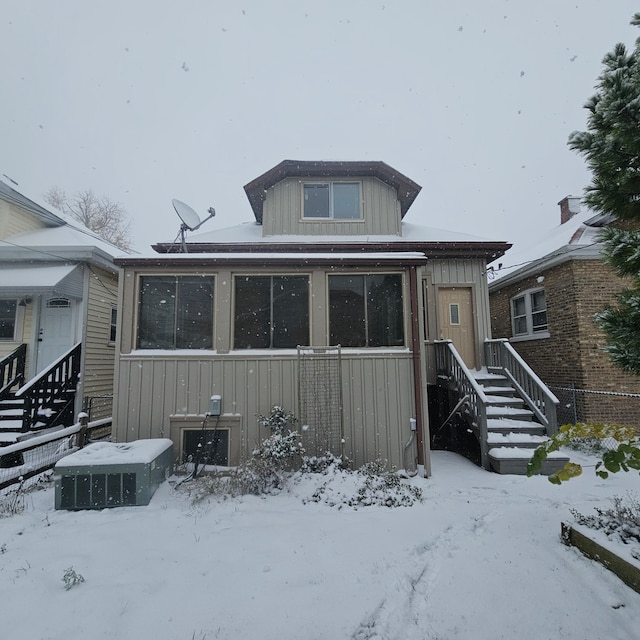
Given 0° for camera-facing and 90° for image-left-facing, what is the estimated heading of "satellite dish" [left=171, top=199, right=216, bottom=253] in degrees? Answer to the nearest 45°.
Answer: approximately 315°

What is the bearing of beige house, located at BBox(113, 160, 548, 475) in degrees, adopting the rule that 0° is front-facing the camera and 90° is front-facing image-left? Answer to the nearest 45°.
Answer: approximately 0°

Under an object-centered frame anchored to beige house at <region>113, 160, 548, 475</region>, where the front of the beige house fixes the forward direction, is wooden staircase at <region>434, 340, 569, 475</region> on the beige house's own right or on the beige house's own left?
on the beige house's own left

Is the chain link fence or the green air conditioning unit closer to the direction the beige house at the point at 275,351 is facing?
the green air conditioning unit

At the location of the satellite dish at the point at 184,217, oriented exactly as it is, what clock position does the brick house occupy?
The brick house is roughly at 11 o'clock from the satellite dish.

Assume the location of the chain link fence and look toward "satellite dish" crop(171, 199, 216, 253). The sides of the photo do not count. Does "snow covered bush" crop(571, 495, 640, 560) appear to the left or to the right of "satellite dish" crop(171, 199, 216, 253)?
left

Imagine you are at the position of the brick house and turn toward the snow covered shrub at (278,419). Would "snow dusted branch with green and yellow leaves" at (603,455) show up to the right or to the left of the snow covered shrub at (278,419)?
left

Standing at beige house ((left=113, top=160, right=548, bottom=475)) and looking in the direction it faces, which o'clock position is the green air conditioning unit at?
The green air conditioning unit is roughly at 2 o'clock from the beige house.
